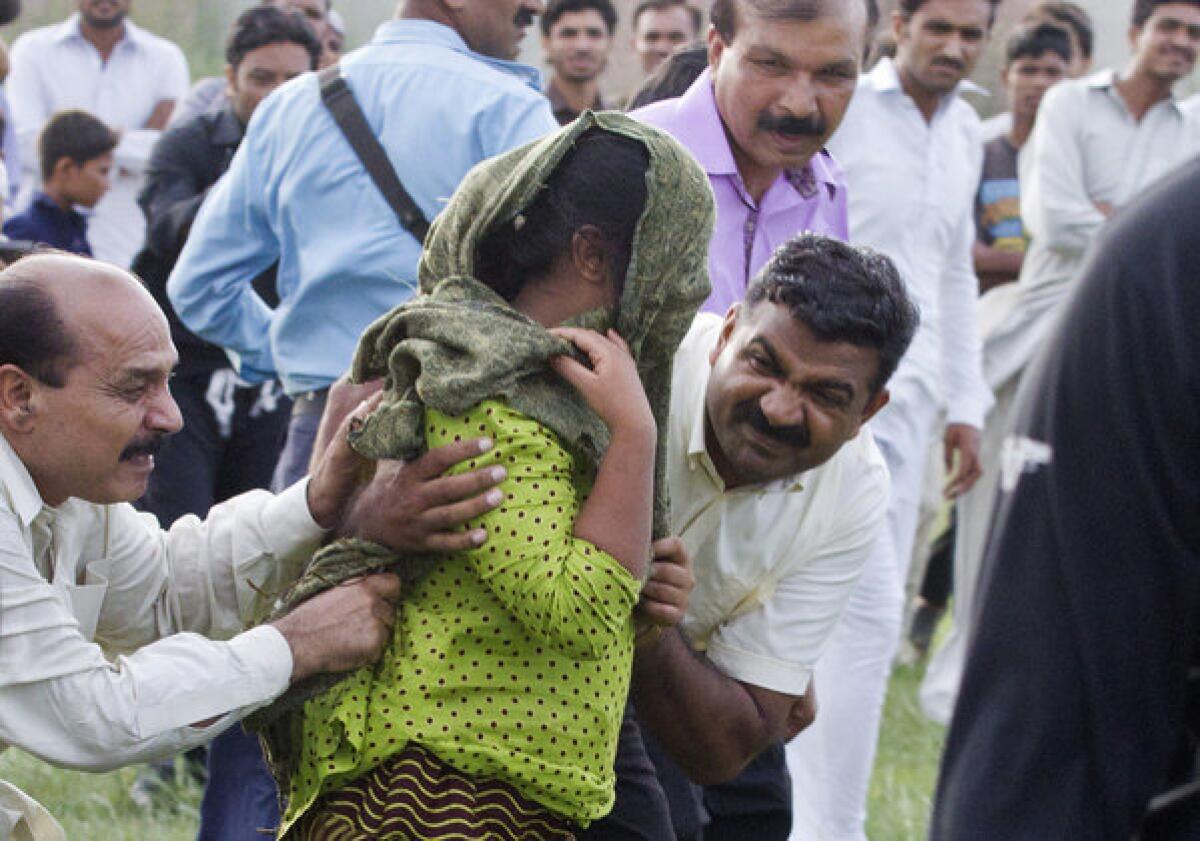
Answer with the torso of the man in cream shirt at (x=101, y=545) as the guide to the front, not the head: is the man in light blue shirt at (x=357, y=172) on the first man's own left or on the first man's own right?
on the first man's own left

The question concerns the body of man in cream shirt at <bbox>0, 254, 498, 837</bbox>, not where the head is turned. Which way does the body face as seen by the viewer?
to the viewer's right

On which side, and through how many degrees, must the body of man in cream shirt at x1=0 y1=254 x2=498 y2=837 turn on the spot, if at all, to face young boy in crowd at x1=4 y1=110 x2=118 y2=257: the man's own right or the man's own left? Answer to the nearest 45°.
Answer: approximately 90° to the man's own left

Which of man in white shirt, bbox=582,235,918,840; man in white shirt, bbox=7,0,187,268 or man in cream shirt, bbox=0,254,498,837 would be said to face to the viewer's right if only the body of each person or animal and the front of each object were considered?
the man in cream shirt

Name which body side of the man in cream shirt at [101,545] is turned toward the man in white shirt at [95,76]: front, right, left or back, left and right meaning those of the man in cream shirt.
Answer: left

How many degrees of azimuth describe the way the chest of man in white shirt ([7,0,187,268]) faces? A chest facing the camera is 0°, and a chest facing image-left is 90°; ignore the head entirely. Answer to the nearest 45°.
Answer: approximately 0°

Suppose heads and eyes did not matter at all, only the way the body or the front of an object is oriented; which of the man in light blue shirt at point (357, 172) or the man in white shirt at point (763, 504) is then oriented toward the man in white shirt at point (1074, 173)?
the man in light blue shirt

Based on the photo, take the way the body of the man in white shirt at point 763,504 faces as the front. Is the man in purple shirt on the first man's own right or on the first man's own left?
on the first man's own right

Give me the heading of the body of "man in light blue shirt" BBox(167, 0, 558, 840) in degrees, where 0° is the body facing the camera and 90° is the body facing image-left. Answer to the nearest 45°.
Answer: approximately 225°
